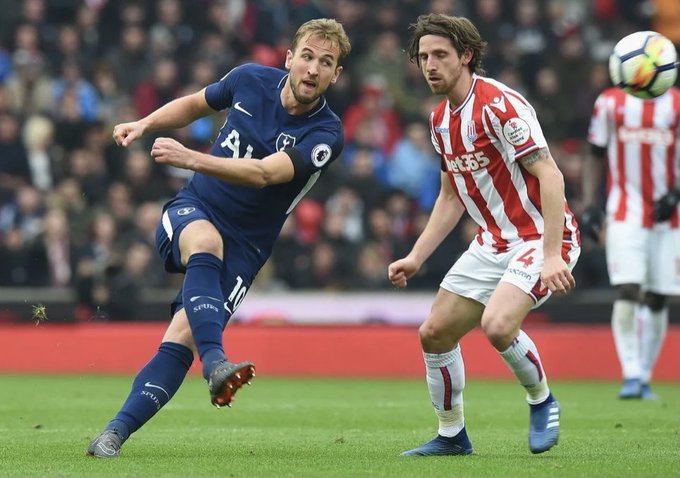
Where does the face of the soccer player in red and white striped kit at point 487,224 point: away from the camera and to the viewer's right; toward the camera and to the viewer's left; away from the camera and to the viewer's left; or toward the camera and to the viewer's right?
toward the camera and to the viewer's left

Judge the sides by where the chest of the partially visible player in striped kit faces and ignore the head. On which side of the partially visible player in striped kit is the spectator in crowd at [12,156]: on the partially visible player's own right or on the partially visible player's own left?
on the partially visible player's own right

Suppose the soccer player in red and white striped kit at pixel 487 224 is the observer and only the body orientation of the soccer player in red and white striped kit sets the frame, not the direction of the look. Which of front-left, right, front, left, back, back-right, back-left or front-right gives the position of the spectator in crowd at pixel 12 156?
right

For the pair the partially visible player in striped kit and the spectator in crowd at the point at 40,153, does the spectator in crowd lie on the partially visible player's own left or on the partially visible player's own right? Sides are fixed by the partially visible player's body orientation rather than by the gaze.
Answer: on the partially visible player's own right

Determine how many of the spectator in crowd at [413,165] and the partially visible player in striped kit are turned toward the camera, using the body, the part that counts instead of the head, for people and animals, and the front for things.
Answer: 2

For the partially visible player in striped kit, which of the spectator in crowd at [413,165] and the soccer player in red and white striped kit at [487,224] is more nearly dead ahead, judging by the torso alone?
the soccer player in red and white striped kit

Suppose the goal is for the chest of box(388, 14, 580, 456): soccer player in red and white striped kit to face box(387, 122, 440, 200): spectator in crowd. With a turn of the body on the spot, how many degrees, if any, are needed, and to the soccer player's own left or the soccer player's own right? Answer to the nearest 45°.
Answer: approximately 135° to the soccer player's own right

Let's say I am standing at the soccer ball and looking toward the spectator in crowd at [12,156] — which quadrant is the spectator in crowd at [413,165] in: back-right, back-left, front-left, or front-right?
front-right

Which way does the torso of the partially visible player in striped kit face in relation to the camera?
toward the camera

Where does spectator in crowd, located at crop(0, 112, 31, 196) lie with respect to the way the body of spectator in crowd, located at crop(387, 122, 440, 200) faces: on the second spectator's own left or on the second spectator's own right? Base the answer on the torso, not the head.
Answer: on the second spectator's own right

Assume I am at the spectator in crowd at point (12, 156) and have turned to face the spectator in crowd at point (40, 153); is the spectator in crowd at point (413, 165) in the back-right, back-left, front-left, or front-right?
front-right

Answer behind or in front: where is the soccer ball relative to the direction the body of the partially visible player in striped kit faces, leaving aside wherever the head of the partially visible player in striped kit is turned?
in front

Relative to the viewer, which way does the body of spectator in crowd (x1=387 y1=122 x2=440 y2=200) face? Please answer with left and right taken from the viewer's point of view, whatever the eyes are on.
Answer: facing the viewer

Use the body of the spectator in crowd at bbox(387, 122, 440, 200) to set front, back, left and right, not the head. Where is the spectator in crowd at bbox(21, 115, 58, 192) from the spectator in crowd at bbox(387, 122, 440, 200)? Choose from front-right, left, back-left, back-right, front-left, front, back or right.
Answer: right

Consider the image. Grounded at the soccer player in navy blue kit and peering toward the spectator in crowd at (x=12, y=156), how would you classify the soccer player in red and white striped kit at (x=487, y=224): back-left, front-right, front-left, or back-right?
back-right

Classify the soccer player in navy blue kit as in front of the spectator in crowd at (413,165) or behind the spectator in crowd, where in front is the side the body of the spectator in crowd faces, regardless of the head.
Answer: in front
